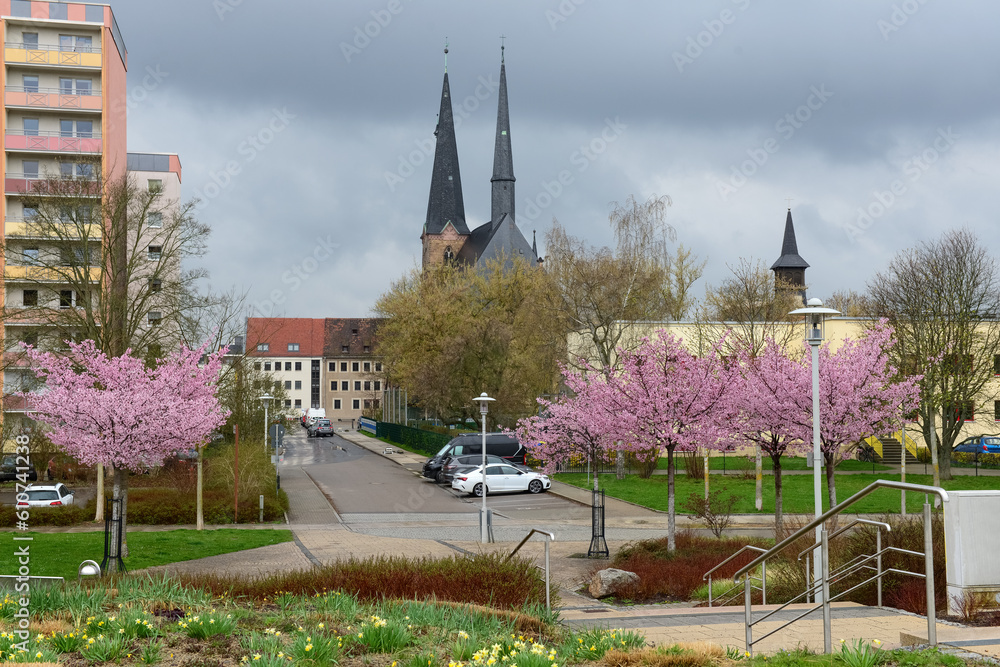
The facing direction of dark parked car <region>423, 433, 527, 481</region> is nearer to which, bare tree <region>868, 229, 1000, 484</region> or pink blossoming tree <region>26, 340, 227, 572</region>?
the pink blossoming tree

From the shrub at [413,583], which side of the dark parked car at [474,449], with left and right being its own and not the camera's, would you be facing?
left

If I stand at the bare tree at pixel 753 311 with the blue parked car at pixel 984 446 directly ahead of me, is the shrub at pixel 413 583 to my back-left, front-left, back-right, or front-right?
back-right

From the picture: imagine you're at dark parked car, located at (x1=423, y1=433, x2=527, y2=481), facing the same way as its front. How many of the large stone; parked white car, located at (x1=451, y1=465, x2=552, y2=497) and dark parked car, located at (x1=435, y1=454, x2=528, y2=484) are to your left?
3

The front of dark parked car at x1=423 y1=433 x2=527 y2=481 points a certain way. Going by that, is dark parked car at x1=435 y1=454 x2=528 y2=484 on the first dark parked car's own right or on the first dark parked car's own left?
on the first dark parked car's own left

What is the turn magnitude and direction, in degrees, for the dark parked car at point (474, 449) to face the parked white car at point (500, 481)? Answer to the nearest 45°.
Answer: approximately 90° to its left

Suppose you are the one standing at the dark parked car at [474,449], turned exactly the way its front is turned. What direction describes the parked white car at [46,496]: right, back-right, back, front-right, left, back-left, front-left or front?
front-left

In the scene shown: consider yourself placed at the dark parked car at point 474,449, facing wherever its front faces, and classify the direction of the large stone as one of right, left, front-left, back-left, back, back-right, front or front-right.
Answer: left

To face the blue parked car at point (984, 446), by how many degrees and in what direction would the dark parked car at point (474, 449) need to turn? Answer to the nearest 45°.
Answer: approximately 180°

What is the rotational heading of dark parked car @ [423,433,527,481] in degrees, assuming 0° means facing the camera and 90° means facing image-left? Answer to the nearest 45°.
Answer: approximately 90°
